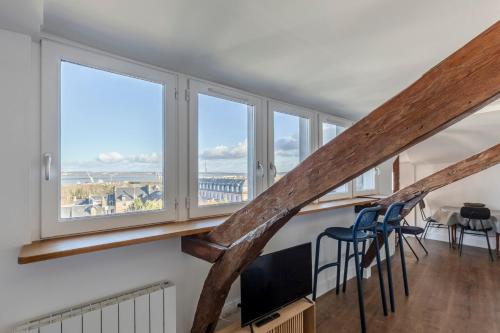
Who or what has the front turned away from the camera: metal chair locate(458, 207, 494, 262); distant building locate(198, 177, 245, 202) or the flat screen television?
the metal chair

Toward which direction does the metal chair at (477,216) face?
away from the camera

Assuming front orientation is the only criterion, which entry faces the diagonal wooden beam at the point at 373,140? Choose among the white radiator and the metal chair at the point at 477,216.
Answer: the white radiator

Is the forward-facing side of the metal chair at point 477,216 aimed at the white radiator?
no

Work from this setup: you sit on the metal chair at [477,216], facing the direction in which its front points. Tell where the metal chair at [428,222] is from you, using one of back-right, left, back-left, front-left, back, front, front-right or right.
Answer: front-left

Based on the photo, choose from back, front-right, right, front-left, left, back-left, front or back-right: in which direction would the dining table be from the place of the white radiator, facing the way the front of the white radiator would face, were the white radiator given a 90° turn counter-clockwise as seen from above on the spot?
front-right

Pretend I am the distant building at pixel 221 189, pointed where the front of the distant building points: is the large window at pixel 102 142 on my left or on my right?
on my right

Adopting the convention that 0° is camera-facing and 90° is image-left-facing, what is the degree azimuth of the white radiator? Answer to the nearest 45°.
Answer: approximately 315°

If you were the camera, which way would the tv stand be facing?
facing the viewer and to the right of the viewer

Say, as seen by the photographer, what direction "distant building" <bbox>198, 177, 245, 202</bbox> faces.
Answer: facing the viewer

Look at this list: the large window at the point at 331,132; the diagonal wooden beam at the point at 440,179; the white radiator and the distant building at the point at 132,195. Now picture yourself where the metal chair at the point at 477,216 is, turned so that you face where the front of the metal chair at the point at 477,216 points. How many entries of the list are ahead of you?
0

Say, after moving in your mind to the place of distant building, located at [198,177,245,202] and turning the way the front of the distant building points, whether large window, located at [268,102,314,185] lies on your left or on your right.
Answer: on your left
